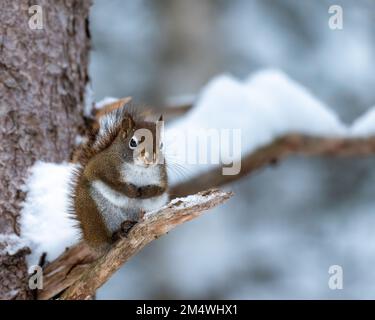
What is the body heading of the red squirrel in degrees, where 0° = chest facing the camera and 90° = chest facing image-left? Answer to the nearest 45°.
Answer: approximately 315°

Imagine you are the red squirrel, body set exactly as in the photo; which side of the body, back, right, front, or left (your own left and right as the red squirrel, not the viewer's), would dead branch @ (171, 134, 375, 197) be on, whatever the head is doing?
left
